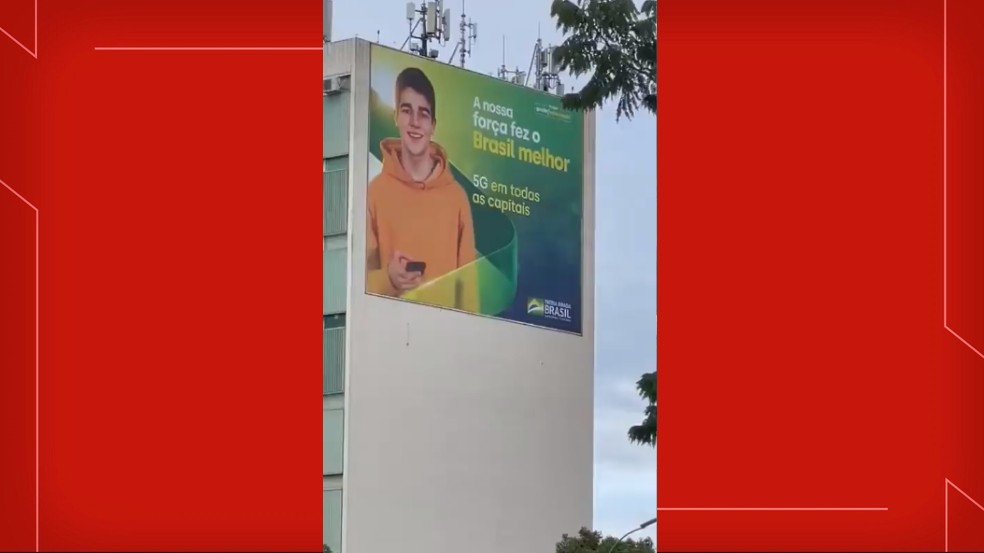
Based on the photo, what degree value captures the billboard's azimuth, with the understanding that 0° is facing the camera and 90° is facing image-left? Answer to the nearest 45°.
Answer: approximately 315°
